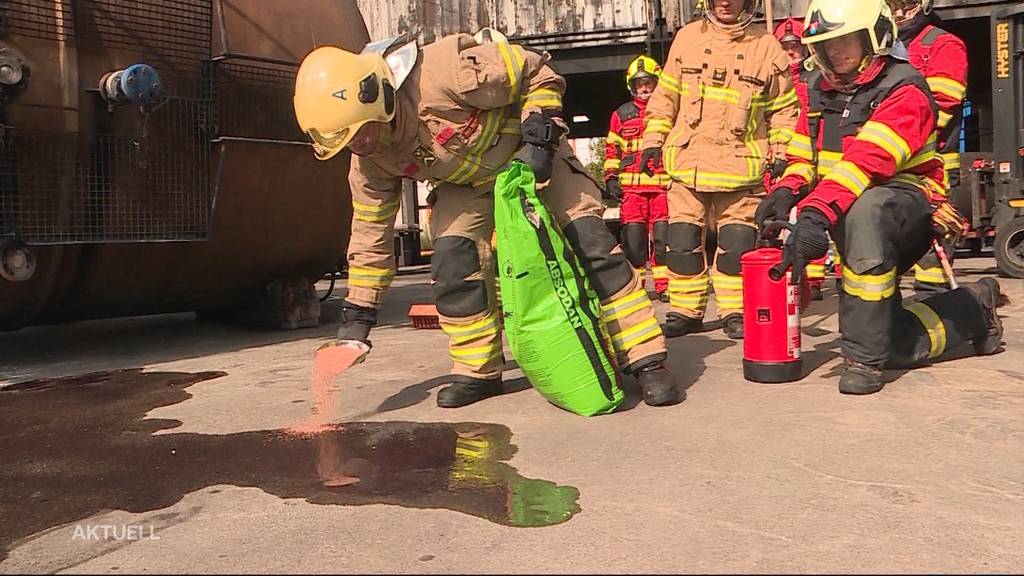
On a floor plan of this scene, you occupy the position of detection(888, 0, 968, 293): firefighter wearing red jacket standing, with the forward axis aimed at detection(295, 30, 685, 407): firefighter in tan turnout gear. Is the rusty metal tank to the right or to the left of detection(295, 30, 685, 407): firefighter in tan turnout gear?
right

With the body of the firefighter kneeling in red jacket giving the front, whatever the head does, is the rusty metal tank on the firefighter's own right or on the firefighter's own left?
on the firefighter's own right

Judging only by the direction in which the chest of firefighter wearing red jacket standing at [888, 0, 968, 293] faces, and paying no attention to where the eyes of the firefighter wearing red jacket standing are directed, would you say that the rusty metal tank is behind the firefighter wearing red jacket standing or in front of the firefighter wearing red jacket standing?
in front

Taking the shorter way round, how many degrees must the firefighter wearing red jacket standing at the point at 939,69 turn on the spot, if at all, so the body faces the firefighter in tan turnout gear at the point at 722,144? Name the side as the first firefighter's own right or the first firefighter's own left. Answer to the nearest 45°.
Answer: approximately 45° to the first firefighter's own right

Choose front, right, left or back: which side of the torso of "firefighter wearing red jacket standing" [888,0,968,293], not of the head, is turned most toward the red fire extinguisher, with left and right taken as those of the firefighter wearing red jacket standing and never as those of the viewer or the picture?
front

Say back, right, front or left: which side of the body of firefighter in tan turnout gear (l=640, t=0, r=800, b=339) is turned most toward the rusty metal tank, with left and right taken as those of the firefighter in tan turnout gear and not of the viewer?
right

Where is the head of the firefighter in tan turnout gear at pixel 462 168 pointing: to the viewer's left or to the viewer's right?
to the viewer's left

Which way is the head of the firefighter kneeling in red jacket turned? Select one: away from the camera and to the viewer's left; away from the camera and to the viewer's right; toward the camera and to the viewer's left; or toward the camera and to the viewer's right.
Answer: toward the camera and to the viewer's left

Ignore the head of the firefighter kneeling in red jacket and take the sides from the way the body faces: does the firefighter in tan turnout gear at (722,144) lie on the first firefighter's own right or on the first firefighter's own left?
on the first firefighter's own right

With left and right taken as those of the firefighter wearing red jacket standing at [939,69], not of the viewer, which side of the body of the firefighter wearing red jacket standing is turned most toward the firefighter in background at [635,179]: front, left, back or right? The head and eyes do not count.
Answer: right

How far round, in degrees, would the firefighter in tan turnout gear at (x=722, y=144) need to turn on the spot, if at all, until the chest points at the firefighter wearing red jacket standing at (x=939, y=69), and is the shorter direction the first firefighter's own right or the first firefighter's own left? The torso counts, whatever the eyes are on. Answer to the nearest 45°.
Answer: approximately 90° to the first firefighter's own left
